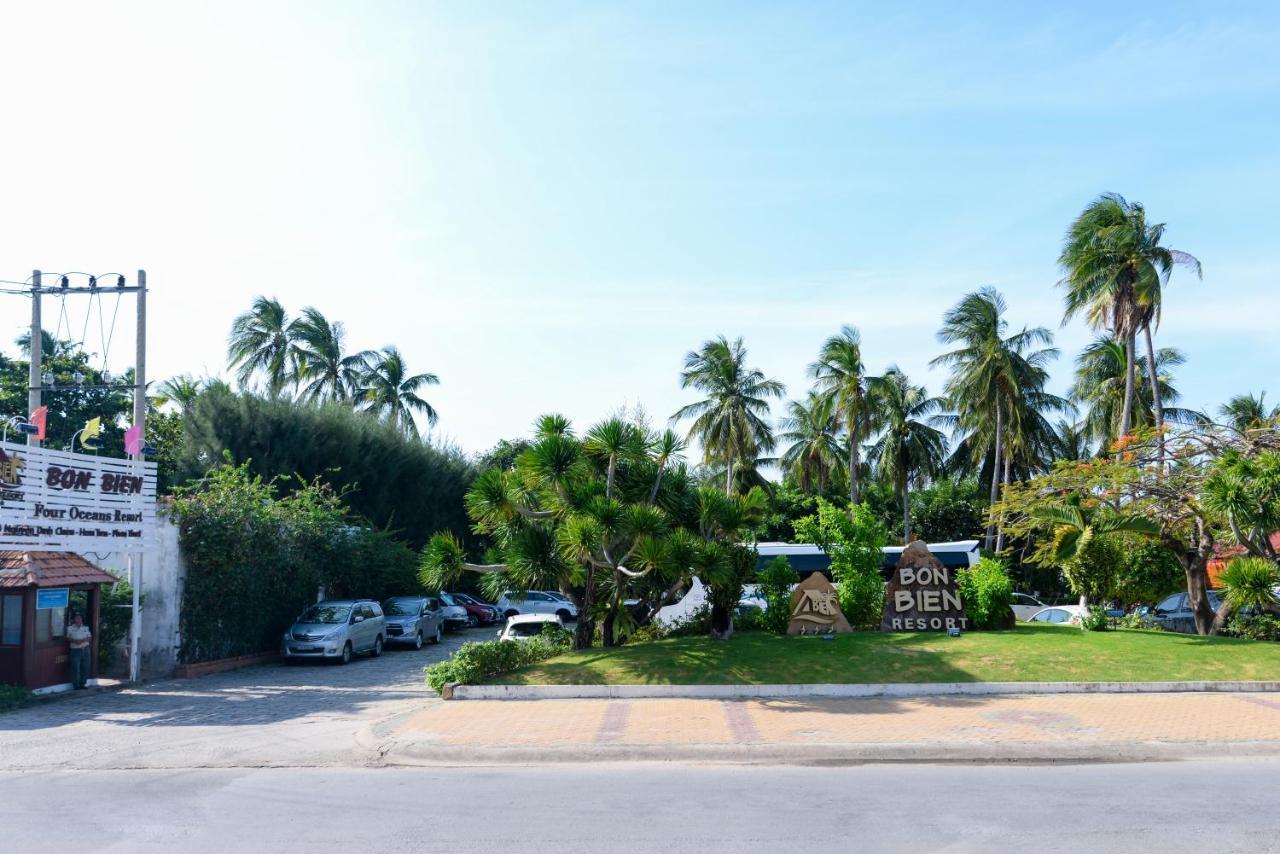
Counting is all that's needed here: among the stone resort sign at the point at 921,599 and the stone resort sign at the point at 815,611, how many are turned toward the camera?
2

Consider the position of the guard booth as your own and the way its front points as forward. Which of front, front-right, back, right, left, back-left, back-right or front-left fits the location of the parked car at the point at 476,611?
left

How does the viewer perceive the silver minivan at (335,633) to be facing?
facing the viewer and to the left of the viewer

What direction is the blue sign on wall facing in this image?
toward the camera

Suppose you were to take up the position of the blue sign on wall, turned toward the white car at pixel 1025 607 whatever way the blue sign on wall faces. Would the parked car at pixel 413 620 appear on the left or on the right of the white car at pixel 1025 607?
left

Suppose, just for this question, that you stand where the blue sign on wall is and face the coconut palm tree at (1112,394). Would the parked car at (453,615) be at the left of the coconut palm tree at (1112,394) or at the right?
left

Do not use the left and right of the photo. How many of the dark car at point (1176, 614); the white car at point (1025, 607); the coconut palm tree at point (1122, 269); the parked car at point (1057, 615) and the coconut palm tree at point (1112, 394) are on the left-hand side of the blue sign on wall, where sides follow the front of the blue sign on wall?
5

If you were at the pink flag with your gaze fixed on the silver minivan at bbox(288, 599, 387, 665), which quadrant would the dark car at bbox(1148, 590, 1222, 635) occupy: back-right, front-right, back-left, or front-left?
front-right

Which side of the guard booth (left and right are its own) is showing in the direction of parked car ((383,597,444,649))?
left

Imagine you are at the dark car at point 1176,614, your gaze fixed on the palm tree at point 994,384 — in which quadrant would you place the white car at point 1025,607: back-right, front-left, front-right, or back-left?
front-left

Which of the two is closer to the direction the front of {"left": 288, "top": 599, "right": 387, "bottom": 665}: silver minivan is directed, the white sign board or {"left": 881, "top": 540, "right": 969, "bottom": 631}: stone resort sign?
the white sign board

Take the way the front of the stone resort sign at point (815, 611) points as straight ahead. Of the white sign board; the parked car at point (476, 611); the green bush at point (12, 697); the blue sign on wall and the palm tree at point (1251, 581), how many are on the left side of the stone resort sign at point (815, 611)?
1

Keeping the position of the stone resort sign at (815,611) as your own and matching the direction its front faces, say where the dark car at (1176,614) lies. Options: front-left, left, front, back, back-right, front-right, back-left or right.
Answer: back-left

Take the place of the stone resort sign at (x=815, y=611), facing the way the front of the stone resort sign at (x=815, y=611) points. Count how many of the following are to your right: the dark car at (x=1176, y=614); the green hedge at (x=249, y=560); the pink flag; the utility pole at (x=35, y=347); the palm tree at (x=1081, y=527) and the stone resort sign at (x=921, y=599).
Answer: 3

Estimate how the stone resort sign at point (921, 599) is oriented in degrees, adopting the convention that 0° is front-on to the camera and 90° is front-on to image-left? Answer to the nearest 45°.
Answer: approximately 0°

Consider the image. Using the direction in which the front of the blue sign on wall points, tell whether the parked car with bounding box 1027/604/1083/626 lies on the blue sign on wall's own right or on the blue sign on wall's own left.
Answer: on the blue sign on wall's own left

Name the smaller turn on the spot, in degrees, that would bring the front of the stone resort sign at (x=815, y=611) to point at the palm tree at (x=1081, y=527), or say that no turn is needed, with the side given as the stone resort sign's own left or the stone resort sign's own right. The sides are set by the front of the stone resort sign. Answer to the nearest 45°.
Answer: approximately 90° to the stone resort sign's own left
